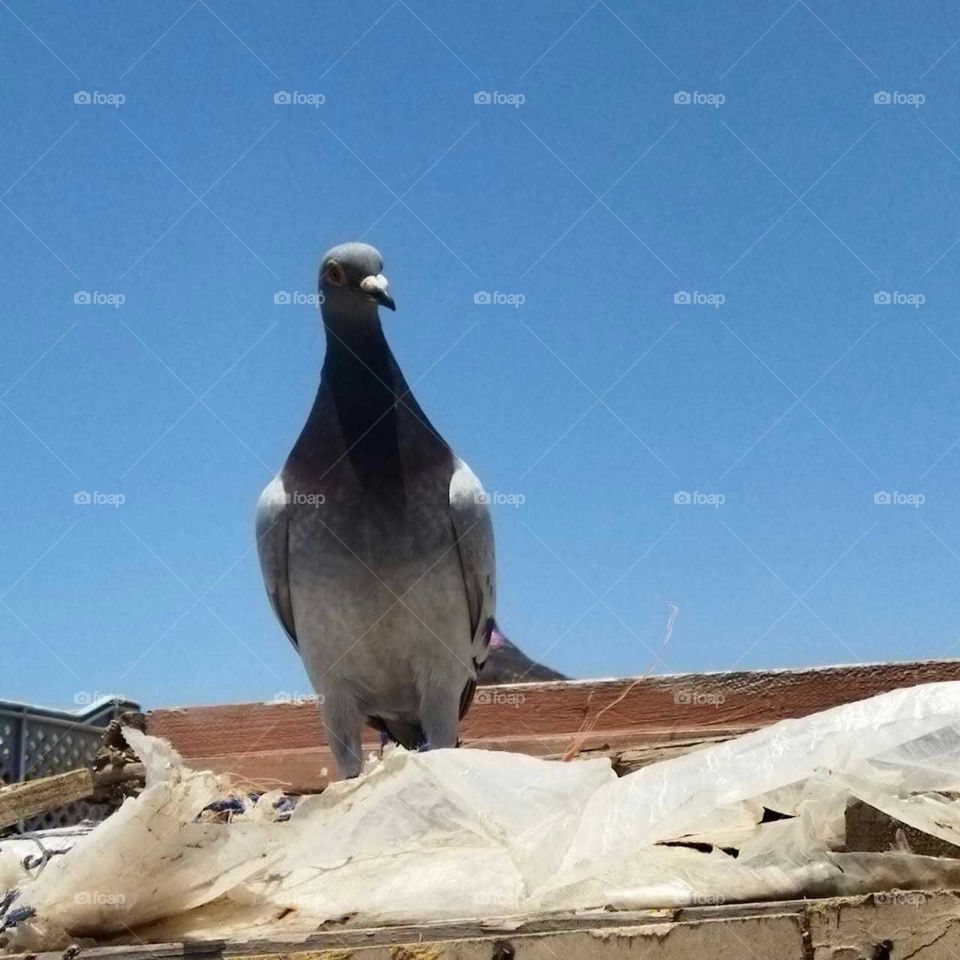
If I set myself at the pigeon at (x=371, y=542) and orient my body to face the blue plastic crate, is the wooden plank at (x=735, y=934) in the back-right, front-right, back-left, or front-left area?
back-left

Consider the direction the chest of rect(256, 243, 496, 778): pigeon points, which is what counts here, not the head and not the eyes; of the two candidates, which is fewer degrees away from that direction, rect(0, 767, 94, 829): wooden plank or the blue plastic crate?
the wooden plank

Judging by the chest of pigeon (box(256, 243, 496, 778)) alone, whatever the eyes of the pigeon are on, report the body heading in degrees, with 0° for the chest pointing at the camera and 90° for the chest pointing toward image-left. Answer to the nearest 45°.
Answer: approximately 0°

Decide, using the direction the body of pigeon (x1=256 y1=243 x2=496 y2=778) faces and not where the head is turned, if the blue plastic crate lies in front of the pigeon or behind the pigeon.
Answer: behind

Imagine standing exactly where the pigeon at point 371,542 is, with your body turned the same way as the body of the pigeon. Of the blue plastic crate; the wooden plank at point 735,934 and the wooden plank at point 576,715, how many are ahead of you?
1

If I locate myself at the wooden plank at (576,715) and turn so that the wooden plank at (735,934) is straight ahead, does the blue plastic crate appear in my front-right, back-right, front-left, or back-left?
back-right
